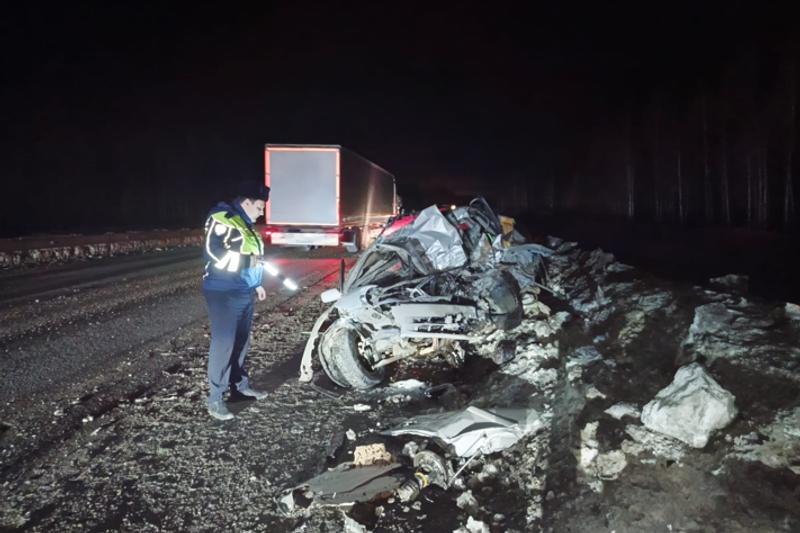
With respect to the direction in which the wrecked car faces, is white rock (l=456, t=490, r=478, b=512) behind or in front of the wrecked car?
in front

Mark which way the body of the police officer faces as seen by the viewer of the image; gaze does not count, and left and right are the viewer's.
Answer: facing to the right of the viewer

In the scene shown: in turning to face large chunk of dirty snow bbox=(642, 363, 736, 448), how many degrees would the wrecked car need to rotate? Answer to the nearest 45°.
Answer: approximately 45° to its left

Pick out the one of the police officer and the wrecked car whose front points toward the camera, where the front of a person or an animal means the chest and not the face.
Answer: the wrecked car

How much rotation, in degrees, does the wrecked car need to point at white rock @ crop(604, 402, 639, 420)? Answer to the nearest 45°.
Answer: approximately 45° to its left

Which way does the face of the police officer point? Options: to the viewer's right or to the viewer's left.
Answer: to the viewer's right

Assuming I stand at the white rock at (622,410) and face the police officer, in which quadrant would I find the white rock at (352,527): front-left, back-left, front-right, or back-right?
front-left

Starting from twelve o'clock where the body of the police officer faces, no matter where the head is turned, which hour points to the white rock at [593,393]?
The white rock is roughly at 1 o'clock from the police officer.

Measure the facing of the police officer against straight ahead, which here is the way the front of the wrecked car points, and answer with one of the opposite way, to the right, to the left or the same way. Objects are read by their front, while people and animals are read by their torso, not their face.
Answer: to the left

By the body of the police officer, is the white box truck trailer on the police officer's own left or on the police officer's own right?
on the police officer's own left

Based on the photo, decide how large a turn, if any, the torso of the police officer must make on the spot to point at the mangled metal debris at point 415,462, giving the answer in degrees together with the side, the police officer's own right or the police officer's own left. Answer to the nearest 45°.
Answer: approximately 45° to the police officer's own right

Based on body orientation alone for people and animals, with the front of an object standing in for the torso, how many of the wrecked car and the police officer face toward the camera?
1

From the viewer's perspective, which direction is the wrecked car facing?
toward the camera

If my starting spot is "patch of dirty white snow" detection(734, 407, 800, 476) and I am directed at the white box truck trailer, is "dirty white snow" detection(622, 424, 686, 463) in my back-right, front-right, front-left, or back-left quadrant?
front-left

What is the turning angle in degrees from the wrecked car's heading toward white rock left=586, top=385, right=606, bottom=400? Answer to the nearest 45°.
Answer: approximately 45° to its left

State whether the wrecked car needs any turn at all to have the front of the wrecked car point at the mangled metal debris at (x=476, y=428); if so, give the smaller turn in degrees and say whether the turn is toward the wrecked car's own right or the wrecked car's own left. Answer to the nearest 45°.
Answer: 0° — it already faces it

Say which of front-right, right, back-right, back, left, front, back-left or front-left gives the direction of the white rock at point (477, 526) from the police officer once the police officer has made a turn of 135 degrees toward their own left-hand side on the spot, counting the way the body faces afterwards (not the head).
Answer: back

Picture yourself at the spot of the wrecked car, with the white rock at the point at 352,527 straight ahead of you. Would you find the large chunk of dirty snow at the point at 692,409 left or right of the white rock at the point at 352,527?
left

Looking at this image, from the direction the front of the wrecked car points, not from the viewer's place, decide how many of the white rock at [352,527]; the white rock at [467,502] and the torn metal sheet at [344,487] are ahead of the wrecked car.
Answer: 3
